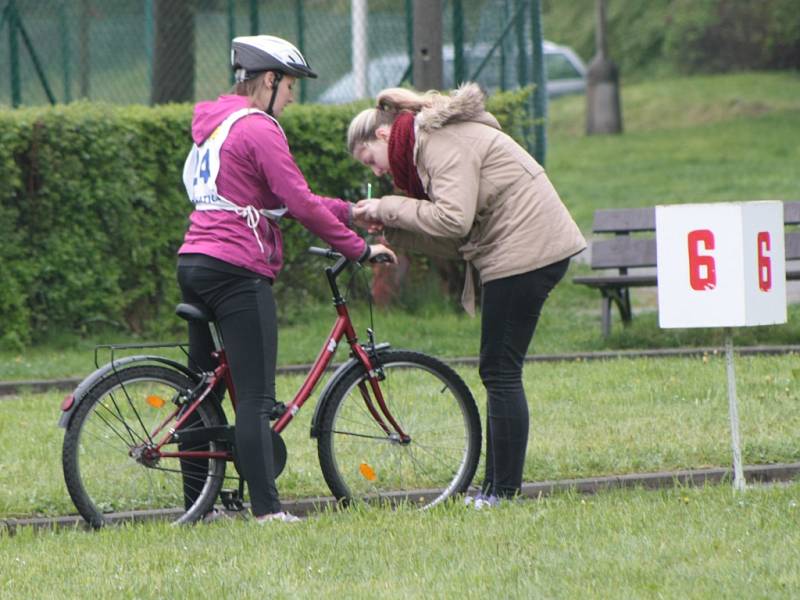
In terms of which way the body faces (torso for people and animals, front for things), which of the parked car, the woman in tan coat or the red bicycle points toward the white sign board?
the red bicycle

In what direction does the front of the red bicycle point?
to the viewer's right

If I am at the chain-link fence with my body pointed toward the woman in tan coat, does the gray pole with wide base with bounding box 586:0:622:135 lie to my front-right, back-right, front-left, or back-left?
back-left

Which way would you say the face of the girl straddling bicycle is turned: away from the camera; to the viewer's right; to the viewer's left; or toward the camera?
to the viewer's right

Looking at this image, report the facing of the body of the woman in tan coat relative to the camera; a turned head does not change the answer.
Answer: to the viewer's left

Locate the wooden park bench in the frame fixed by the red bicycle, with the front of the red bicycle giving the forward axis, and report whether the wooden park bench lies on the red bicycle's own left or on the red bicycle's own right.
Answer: on the red bicycle's own left

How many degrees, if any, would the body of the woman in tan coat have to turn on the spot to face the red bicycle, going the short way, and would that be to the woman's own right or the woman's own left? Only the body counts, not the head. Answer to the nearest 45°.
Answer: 0° — they already face it

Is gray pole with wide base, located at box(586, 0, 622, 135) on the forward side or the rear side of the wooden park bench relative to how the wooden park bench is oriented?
on the rear side
